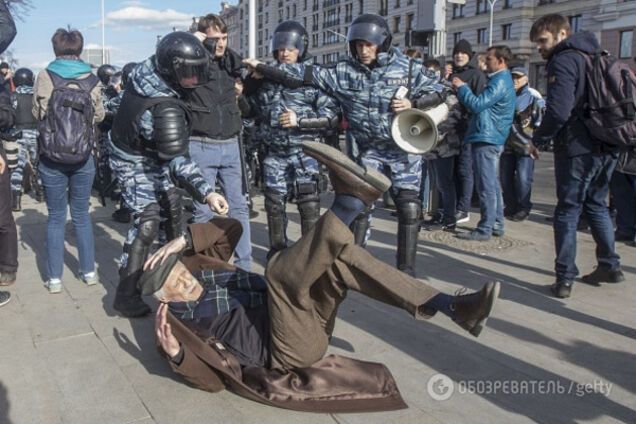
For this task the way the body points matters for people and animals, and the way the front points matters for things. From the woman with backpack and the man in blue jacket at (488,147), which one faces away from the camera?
the woman with backpack

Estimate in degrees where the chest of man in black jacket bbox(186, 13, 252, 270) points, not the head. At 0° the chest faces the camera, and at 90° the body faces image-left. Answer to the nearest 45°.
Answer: approximately 315°

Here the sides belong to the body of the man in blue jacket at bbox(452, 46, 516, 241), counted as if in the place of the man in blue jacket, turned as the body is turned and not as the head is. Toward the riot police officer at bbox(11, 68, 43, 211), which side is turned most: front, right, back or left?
front

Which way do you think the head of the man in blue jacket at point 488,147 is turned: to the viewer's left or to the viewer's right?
to the viewer's left

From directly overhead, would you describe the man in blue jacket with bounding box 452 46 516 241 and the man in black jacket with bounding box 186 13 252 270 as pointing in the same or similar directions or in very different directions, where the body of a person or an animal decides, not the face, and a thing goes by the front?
very different directions

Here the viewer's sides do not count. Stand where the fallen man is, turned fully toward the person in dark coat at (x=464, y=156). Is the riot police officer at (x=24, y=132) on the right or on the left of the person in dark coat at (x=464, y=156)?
left

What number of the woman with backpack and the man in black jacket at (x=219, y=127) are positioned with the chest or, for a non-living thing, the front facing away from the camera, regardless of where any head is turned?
1

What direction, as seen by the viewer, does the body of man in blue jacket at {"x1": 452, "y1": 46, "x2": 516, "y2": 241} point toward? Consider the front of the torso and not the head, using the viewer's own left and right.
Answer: facing to the left of the viewer

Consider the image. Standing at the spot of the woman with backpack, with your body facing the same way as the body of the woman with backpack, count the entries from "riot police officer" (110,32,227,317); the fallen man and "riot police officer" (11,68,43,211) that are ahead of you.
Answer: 1

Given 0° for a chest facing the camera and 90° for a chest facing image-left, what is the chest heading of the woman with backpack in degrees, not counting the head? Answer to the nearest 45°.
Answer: approximately 180°

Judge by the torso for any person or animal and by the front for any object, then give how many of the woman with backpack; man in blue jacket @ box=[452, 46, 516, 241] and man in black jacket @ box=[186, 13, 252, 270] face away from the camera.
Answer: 1
